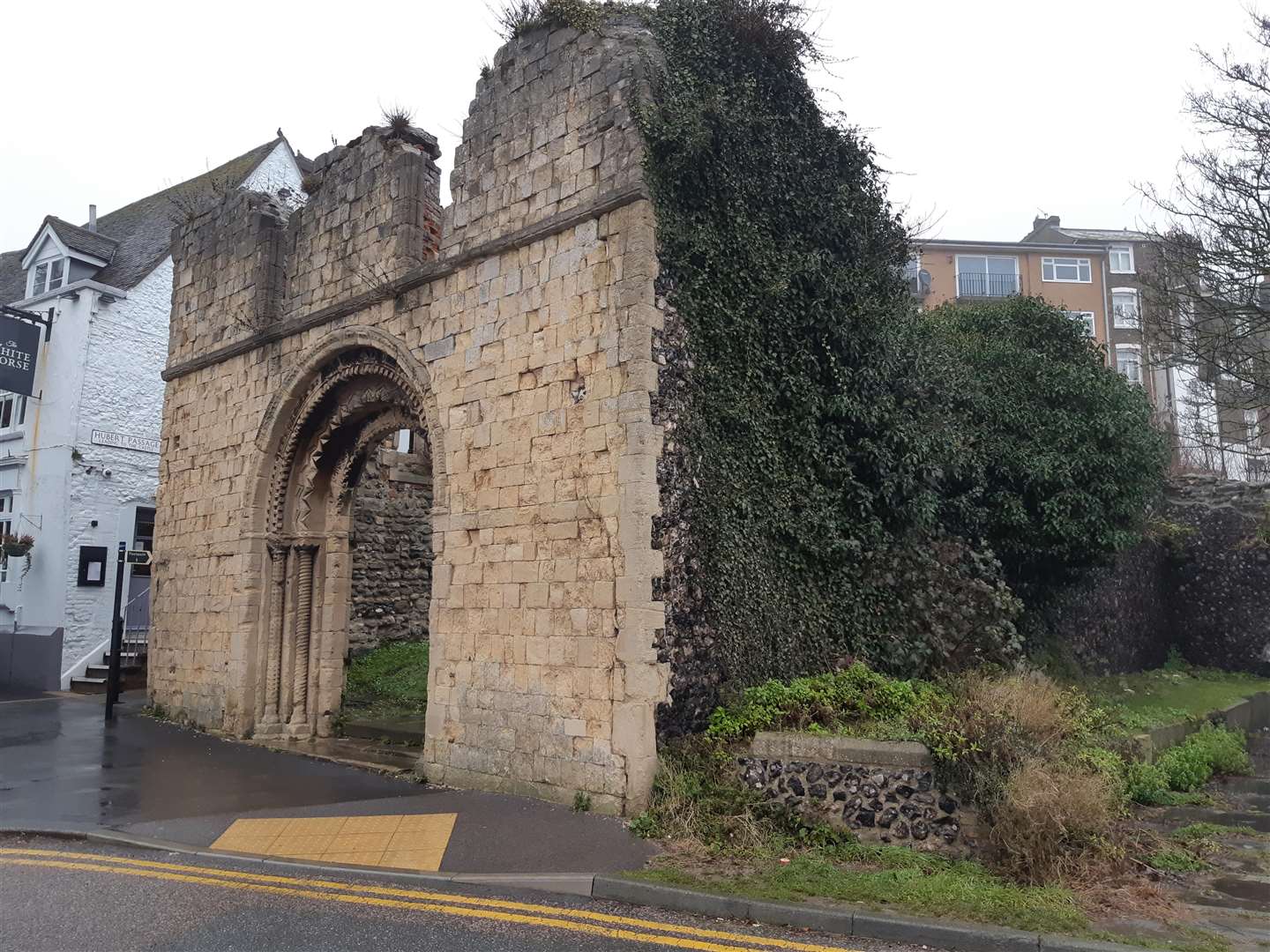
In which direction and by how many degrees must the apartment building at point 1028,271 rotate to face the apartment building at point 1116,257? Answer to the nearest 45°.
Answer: approximately 135° to its left

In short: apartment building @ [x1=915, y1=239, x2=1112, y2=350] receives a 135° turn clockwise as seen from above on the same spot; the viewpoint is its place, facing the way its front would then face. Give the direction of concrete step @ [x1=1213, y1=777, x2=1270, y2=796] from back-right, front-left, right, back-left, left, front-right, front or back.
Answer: back-left

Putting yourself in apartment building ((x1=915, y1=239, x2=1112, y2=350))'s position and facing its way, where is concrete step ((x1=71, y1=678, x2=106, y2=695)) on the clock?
The concrete step is roughly at 1 o'clock from the apartment building.

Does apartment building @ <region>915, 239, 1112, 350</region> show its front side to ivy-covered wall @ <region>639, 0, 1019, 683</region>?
yes

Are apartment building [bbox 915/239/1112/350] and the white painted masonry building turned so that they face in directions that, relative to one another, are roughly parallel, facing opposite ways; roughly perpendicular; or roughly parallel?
roughly parallel

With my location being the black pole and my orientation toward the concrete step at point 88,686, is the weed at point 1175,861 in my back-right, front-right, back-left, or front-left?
back-right

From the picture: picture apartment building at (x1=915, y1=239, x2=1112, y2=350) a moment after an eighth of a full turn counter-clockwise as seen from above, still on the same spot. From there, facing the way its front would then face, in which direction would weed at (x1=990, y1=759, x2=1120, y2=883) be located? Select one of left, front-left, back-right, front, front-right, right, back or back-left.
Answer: front-right

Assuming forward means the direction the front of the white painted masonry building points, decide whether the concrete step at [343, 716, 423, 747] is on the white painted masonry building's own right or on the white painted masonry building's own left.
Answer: on the white painted masonry building's own left

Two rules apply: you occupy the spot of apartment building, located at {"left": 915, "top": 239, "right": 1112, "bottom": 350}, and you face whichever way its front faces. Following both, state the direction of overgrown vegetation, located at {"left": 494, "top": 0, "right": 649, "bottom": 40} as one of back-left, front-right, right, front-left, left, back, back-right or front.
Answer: front

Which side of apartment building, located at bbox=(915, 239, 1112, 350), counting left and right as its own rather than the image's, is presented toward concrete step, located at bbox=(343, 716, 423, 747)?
front

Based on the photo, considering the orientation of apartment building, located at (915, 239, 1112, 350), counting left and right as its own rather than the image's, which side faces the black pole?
front

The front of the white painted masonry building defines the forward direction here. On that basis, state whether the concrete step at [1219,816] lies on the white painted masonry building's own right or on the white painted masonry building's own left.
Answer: on the white painted masonry building's own left

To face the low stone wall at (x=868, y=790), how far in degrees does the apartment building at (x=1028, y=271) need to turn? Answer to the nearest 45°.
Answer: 0° — it already faces it

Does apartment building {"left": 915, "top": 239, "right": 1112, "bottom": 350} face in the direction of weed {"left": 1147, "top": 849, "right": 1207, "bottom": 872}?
yes

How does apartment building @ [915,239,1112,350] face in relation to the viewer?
toward the camera

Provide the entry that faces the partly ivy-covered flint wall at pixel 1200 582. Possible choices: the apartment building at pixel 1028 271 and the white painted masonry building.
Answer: the apartment building
